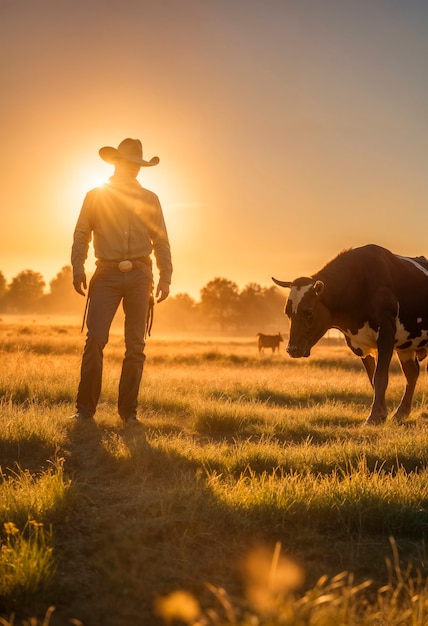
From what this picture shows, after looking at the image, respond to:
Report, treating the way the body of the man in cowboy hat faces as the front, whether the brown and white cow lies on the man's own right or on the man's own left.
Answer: on the man's own left

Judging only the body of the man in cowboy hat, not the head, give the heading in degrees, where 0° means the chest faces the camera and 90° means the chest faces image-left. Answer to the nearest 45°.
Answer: approximately 0°
